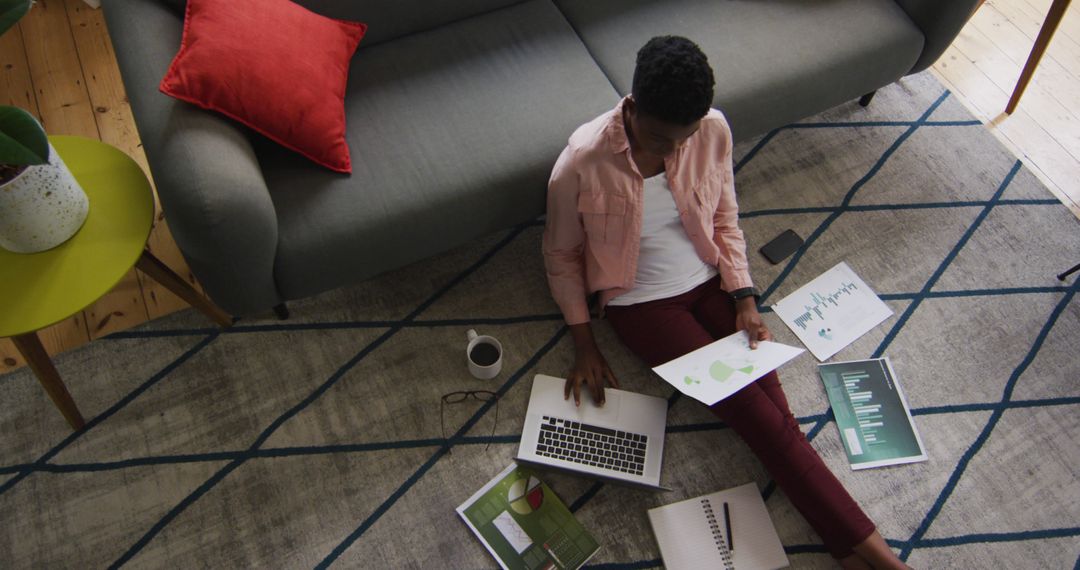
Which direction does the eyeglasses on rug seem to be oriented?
away from the camera

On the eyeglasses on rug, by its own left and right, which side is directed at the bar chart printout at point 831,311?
right

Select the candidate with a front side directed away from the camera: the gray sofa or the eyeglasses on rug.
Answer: the eyeglasses on rug

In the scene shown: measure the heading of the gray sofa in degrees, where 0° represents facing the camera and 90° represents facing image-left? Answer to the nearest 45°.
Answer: approximately 315°

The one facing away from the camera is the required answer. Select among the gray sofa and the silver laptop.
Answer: the silver laptop

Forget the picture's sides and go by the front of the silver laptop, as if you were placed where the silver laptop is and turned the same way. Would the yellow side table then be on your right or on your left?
on your left

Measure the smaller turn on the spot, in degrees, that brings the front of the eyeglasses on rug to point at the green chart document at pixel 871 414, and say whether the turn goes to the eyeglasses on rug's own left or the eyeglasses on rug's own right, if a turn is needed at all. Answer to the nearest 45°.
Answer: approximately 90° to the eyeglasses on rug's own right

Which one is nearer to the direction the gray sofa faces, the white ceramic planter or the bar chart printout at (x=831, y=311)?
the bar chart printout

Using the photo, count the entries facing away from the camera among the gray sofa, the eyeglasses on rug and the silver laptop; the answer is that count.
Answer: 2

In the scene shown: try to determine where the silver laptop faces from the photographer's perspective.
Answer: facing away from the viewer
